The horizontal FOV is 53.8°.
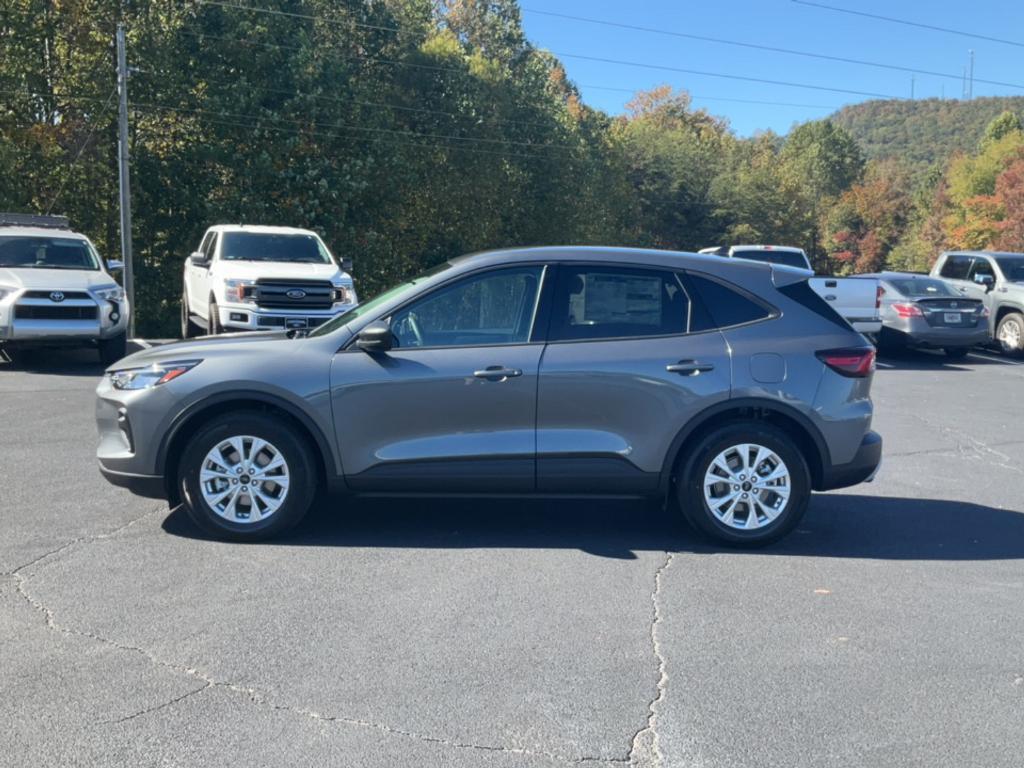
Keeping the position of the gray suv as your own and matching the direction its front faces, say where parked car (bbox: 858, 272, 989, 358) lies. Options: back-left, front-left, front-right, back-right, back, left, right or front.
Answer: back-right

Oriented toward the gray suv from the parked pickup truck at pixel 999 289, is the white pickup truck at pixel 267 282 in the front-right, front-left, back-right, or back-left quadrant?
front-right

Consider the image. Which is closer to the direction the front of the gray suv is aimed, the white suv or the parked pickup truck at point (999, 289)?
the white suv

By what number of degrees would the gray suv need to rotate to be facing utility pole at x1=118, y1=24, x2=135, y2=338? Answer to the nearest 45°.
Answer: approximately 45° to its right

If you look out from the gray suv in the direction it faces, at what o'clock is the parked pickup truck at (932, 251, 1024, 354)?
The parked pickup truck is roughly at 4 o'clock from the gray suv.

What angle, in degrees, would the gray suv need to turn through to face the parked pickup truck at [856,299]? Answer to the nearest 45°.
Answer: approximately 135° to its right

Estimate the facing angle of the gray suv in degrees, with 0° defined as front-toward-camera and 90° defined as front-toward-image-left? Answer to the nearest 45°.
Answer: approximately 90°

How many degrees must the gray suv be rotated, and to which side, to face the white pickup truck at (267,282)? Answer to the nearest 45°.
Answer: approximately 90° to its right

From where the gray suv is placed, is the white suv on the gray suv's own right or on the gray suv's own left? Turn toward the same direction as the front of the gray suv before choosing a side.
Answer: on the gray suv's own right

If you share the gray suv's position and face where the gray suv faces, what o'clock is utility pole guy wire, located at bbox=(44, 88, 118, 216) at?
The utility pole guy wire is roughly at 2 o'clock from the gray suv.

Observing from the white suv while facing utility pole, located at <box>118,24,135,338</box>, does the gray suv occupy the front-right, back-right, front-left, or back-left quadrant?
back-right
